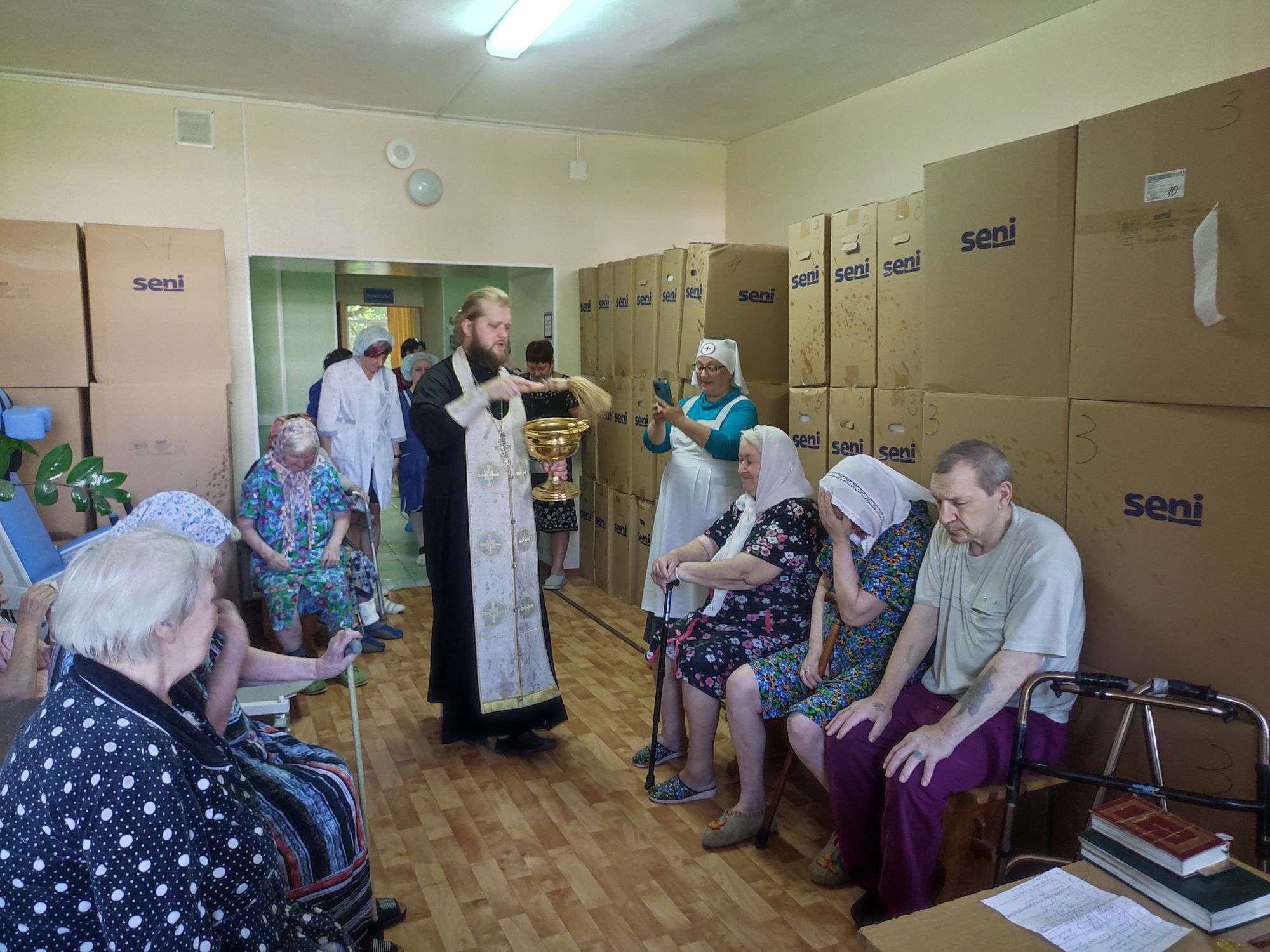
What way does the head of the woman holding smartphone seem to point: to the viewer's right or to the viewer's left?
to the viewer's left

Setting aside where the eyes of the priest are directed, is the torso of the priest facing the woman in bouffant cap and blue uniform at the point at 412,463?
no

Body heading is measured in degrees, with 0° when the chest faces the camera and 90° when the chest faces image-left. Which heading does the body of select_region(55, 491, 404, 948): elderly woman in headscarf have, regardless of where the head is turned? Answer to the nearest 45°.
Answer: approximately 270°

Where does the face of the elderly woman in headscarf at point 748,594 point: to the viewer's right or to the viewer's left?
to the viewer's left

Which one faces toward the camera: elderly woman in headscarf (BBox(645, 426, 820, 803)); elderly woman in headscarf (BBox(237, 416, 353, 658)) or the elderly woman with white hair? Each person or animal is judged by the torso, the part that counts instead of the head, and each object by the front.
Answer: elderly woman in headscarf (BBox(237, 416, 353, 658))

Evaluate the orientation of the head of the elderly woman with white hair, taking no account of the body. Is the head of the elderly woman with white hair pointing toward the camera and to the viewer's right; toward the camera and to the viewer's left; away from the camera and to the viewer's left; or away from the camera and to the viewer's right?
away from the camera and to the viewer's right

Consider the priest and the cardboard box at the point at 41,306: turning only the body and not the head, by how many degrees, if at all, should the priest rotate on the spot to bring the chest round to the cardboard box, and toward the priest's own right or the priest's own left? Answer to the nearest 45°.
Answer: approximately 180°

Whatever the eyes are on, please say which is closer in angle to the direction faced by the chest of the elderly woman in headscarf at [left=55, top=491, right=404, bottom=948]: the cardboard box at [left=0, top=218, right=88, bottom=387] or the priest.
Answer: the priest

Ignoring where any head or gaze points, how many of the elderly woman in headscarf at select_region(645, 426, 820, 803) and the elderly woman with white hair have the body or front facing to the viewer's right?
1

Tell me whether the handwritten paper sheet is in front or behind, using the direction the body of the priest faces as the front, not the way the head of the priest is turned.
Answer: in front

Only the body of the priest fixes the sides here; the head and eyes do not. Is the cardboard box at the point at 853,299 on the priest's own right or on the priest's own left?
on the priest's own left

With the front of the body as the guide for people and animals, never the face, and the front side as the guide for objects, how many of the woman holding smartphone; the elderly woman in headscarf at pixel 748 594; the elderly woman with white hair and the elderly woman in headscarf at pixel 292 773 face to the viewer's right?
2

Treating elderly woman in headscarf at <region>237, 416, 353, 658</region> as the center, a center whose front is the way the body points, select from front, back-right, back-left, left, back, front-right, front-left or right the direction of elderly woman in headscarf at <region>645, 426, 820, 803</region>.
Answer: front-left

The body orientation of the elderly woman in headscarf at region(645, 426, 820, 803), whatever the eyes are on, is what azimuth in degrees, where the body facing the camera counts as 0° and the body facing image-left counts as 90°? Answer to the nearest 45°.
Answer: approximately 90°

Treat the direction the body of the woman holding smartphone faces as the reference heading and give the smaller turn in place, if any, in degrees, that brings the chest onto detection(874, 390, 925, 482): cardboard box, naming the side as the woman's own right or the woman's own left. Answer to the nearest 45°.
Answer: approximately 90° to the woman's own left
